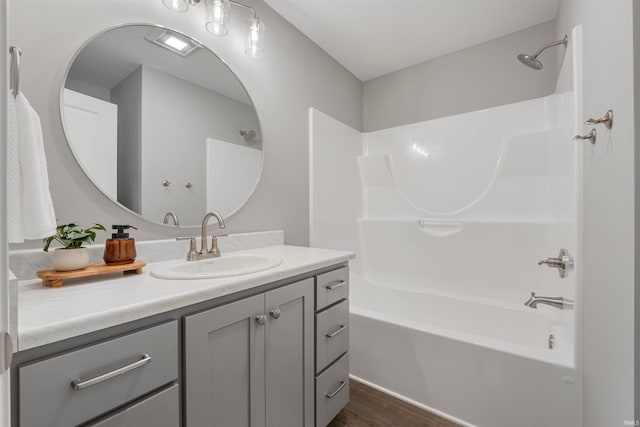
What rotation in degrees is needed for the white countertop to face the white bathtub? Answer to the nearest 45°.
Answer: approximately 45° to its left

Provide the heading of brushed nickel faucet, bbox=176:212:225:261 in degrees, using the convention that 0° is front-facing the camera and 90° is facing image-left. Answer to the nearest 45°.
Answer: approximately 315°

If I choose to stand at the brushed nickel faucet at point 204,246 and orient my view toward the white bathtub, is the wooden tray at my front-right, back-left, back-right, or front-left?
back-right

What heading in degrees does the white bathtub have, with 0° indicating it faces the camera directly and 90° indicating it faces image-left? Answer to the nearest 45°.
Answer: approximately 45°

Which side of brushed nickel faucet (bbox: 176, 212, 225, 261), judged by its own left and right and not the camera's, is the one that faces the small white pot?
right
